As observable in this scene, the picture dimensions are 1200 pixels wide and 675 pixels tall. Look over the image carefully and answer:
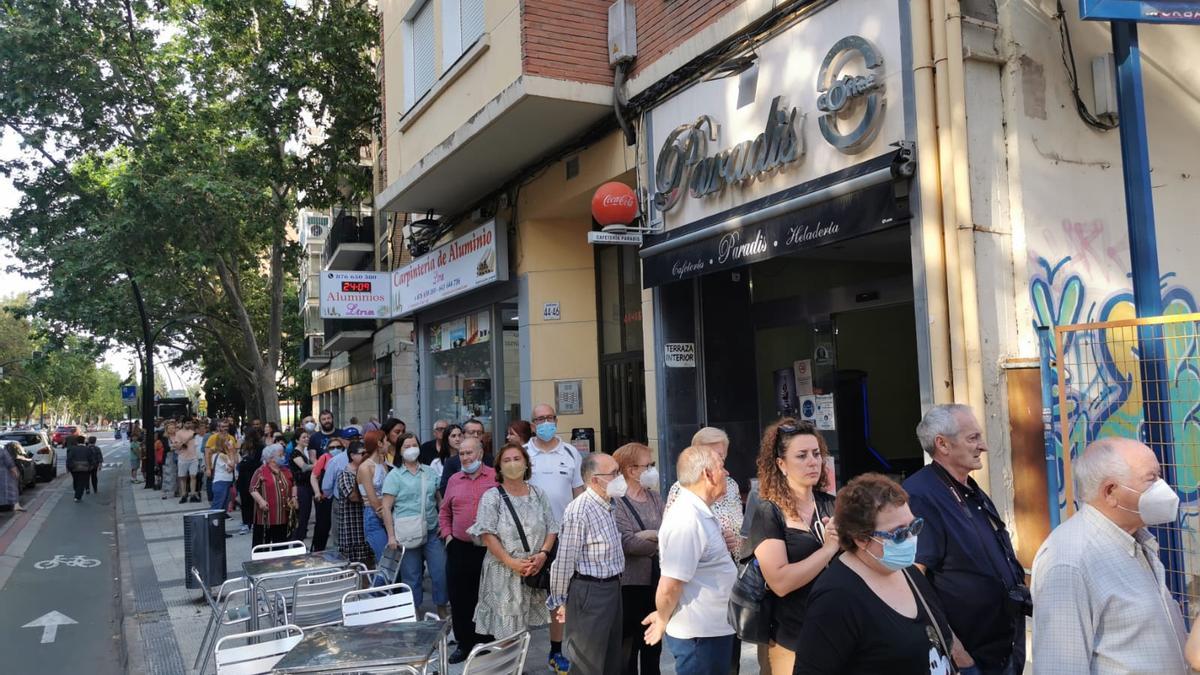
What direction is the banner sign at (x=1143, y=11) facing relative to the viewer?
toward the camera

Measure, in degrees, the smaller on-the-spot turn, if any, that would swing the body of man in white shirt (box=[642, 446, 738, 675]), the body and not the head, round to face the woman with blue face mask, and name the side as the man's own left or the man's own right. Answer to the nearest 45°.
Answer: approximately 90° to the man's own right

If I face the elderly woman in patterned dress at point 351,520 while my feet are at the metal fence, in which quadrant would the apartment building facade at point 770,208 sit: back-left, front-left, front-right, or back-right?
front-right

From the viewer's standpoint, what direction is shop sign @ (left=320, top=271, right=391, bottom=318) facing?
toward the camera

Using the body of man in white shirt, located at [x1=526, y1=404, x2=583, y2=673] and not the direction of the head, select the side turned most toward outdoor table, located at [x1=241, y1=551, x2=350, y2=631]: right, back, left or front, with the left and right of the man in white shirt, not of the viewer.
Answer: right

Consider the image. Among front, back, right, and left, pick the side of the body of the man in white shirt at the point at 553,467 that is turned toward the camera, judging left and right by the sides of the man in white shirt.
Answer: front

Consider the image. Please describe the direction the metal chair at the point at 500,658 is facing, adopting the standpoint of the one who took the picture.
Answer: facing away from the viewer and to the left of the viewer

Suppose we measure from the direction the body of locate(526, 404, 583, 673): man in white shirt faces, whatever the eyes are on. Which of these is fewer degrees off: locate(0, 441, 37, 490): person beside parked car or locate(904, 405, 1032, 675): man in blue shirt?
the man in blue shirt

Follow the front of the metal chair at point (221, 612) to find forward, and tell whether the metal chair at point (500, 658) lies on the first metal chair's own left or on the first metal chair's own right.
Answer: on the first metal chair's own right
